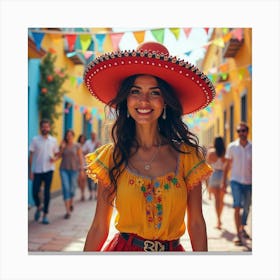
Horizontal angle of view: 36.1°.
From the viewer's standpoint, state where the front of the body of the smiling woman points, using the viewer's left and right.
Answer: facing the viewer

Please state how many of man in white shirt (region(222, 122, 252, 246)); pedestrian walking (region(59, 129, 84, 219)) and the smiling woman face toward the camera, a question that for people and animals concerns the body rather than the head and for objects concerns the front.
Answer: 3

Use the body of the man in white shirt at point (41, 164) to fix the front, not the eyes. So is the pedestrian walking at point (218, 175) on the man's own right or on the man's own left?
on the man's own left

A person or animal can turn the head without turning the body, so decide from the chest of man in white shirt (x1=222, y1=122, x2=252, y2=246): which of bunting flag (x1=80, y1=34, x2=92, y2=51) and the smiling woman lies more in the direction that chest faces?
the smiling woman

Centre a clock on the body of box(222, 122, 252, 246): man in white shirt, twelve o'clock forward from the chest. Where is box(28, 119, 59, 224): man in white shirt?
box(28, 119, 59, 224): man in white shirt is roughly at 3 o'clock from box(222, 122, 252, 246): man in white shirt.

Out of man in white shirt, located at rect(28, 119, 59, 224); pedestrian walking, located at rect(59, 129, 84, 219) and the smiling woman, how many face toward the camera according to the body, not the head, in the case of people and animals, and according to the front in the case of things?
3

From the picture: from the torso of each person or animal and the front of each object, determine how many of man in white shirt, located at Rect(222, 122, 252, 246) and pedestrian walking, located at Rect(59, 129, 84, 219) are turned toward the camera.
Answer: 2

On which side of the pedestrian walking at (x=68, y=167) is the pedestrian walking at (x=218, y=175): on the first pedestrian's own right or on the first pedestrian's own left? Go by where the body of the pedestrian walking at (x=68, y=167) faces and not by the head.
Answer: on the first pedestrian's own left

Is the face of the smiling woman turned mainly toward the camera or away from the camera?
toward the camera

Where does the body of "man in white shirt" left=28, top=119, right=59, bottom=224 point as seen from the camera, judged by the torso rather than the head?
toward the camera

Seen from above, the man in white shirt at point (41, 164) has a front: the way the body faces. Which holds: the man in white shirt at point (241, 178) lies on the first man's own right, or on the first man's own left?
on the first man's own left

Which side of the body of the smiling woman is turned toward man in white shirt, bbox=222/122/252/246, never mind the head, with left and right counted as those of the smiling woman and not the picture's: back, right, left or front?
back
